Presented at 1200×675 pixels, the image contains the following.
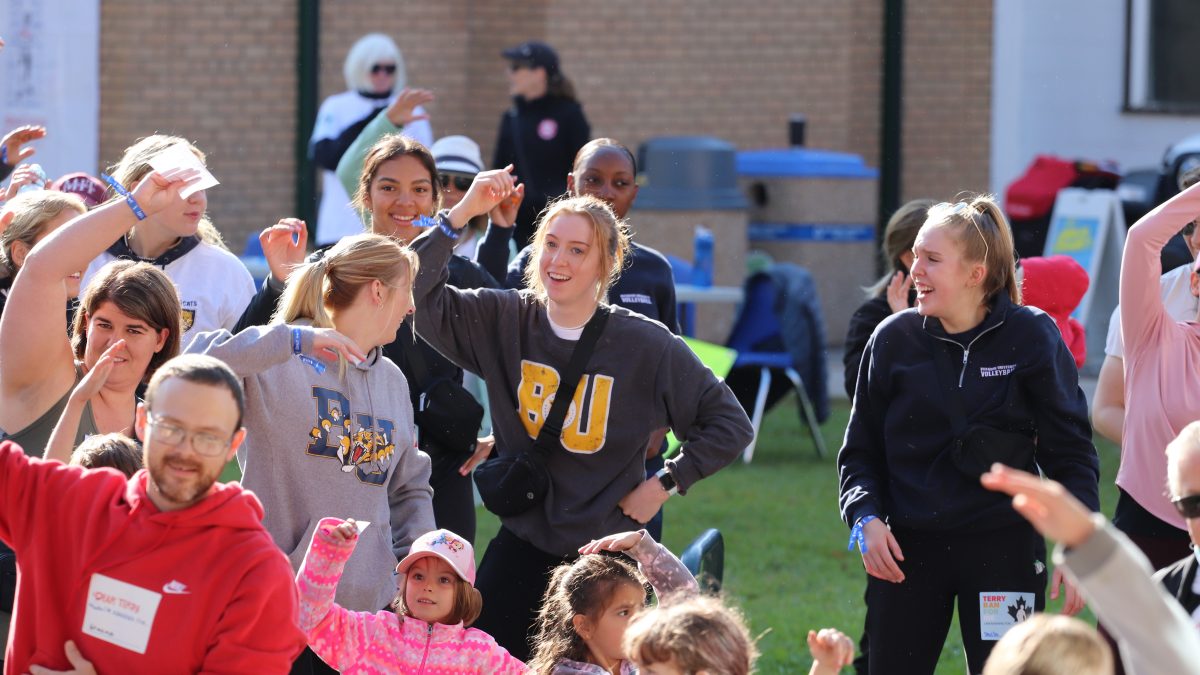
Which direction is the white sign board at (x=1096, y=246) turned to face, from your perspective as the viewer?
facing the viewer and to the left of the viewer

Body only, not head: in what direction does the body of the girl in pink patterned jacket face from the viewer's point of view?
toward the camera

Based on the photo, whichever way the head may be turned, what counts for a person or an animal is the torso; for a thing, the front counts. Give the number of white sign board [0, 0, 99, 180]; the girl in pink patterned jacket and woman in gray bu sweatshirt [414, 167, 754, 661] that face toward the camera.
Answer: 3

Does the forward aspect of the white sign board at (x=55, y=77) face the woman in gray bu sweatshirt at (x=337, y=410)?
yes

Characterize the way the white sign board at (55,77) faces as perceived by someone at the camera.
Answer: facing the viewer

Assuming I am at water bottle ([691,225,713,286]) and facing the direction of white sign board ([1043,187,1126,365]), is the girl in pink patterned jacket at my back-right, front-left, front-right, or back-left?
back-right

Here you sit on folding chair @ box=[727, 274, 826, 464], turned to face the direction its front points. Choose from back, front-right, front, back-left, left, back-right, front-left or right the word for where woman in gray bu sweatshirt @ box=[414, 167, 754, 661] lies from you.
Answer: front-right
